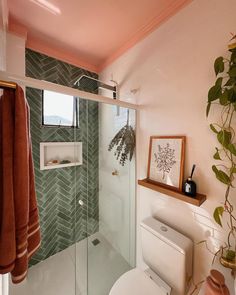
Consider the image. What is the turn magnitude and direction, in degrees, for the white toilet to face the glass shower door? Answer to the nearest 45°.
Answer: approximately 90° to its right

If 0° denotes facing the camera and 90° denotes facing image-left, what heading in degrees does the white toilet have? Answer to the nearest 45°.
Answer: approximately 45°

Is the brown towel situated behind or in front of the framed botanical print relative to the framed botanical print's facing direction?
in front

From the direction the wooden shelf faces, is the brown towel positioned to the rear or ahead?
ahead

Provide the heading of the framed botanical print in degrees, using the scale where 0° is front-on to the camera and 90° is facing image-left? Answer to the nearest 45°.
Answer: approximately 45°

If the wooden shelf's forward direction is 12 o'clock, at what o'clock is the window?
The window is roughly at 2 o'clock from the wooden shelf.
